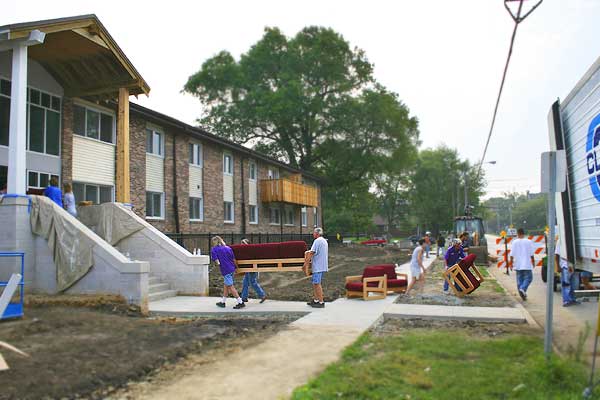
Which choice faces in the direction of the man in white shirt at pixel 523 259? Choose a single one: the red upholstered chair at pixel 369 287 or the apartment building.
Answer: the apartment building

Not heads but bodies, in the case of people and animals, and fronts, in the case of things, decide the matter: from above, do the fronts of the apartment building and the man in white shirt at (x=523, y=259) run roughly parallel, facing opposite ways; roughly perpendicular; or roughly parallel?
roughly perpendicular

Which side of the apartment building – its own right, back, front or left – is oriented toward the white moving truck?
front

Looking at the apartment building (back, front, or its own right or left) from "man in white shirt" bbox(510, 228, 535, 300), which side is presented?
front

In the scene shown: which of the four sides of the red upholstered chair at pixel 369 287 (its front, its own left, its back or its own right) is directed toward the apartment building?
right

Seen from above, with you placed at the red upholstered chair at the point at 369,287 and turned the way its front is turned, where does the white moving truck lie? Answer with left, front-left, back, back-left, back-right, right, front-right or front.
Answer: left
